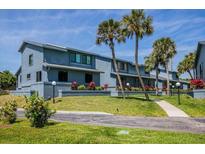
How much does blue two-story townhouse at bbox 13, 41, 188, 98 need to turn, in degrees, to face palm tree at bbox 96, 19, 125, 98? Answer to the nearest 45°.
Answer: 0° — it already faces it

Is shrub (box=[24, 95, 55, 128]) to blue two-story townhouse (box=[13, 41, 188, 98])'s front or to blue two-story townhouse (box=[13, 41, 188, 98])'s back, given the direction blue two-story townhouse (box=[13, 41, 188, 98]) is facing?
to the front

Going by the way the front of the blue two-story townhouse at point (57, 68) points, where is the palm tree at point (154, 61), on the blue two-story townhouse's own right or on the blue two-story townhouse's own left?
on the blue two-story townhouse's own left

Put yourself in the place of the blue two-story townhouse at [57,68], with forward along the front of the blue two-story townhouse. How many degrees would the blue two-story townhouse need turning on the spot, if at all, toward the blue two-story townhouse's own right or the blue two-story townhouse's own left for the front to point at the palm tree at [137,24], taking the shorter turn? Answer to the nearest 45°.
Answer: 0° — it already faces it

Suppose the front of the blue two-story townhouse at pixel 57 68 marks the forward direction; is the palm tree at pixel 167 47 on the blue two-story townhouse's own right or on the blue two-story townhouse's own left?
on the blue two-story townhouse's own left

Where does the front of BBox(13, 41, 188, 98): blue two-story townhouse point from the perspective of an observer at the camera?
facing the viewer and to the right of the viewer

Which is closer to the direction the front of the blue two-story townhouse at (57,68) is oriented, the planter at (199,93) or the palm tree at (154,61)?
the planter

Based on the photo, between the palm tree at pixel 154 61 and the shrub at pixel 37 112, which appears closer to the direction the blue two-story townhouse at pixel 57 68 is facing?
the shrub
